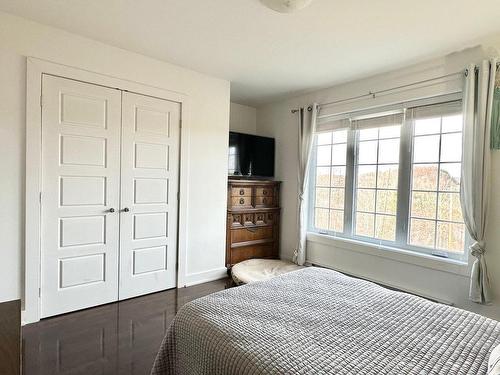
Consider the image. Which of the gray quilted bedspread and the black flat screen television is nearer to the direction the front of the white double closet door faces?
the gray quilted bedspread

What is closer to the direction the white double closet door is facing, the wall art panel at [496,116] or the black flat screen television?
the wall art panel

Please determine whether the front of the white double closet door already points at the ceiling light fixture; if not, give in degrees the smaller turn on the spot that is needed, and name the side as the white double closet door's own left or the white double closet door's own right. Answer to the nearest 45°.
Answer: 0° — it already faces it

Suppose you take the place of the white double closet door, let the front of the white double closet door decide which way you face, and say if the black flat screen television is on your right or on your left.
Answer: on your left

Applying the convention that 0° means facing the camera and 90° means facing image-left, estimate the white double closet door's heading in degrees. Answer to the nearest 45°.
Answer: approximately 315°

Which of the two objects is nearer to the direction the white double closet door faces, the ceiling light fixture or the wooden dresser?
the ceiling light fixture
